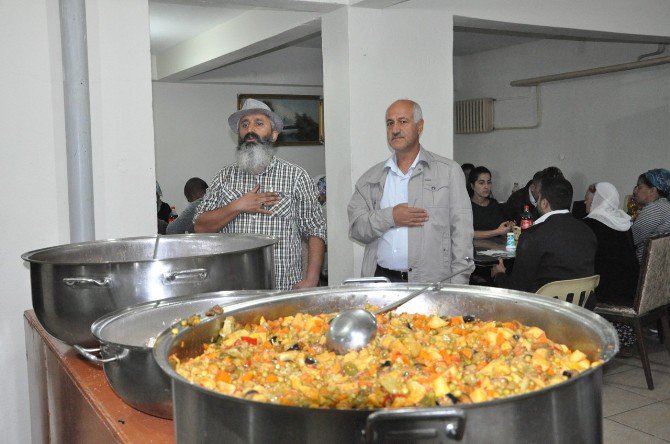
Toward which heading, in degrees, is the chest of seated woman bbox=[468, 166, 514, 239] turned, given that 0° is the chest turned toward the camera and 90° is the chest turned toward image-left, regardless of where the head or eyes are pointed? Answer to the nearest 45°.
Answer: approximately 315°

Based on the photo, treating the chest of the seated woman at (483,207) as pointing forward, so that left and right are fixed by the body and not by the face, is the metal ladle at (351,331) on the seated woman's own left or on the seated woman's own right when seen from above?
on the seated woman's own right

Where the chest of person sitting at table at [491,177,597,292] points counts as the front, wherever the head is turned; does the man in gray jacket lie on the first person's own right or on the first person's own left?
on the first person's own left

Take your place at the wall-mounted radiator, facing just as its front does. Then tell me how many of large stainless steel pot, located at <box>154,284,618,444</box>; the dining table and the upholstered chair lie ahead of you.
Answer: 3

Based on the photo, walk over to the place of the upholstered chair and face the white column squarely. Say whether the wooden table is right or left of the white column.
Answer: left

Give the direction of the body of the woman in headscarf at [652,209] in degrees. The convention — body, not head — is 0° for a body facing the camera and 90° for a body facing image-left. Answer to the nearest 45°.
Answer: approximately 90°

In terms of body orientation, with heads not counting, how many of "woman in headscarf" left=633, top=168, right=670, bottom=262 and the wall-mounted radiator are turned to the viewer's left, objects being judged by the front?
1

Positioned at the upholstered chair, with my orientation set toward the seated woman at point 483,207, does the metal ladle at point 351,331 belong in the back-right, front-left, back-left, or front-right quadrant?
back-left

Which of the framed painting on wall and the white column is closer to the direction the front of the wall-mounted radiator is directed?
the white column

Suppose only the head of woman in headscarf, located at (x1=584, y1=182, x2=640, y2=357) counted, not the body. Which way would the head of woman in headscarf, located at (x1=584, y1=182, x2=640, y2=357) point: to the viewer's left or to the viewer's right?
to the viewer's left

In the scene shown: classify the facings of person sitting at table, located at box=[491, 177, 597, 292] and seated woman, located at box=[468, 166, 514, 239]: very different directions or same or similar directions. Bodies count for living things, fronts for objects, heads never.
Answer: very different directions
